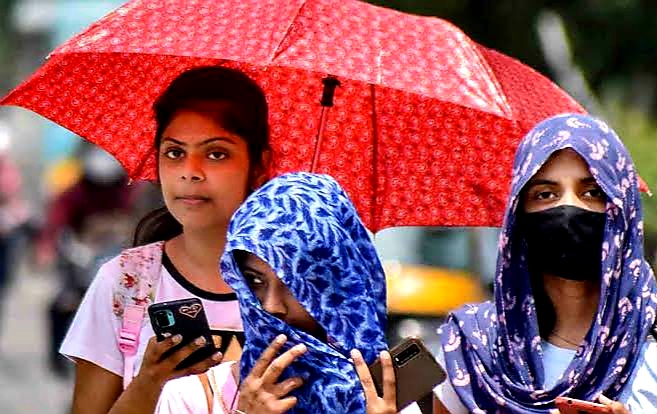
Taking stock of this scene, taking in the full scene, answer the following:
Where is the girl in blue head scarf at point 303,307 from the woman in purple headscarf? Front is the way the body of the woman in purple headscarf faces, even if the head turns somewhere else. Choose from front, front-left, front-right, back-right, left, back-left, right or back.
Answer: front-right

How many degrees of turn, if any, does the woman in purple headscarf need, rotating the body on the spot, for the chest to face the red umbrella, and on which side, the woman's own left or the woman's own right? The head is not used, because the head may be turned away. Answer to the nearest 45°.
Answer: approximately 135° to the woman's own right

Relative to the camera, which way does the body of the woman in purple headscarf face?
toward the camera

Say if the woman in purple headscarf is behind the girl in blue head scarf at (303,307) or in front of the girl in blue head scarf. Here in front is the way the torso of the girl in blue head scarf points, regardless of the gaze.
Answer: behind

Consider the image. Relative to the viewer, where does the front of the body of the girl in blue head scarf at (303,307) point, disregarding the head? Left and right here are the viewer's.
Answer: facing the viewer and to the left of the viewer

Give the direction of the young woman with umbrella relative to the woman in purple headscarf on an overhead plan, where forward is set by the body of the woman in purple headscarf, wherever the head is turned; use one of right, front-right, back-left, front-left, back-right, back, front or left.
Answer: right

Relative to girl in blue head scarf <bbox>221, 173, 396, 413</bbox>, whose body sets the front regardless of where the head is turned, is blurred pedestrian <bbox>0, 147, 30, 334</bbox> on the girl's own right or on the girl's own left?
on the girl's own right

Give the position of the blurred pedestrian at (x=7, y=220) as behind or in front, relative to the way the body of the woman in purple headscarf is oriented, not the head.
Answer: behind

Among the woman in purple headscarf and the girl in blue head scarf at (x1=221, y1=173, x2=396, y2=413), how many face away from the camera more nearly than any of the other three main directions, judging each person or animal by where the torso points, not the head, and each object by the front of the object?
0

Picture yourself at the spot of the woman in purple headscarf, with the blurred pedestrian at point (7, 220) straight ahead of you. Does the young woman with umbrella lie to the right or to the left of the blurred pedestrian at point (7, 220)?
left

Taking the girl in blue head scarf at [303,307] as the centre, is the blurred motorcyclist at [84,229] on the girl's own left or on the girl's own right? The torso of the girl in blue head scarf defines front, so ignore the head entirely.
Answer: on the girl's own right
